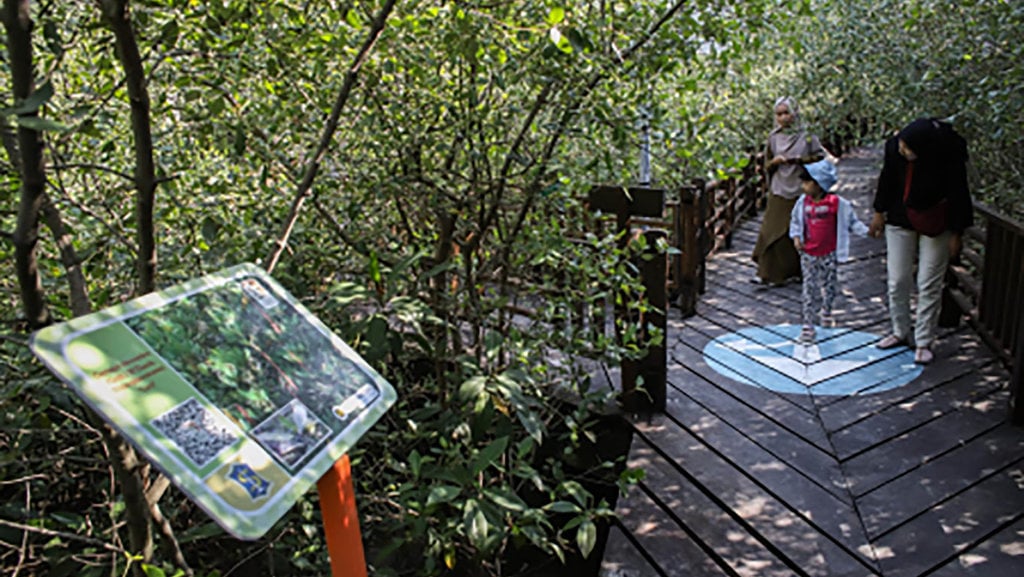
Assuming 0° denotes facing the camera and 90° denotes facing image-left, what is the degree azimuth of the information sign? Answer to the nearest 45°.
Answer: approximately 315°

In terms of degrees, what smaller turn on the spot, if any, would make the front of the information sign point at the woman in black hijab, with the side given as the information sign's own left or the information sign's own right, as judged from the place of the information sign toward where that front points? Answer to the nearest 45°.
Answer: approximately 90° to the information sign's own left

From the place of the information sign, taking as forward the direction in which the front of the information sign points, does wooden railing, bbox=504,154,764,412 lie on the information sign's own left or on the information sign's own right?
on the information sign's own left

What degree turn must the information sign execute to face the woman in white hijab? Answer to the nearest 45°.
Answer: approximately 90° to its left

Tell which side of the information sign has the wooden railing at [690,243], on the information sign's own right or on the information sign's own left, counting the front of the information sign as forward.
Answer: on the information sign's own left
